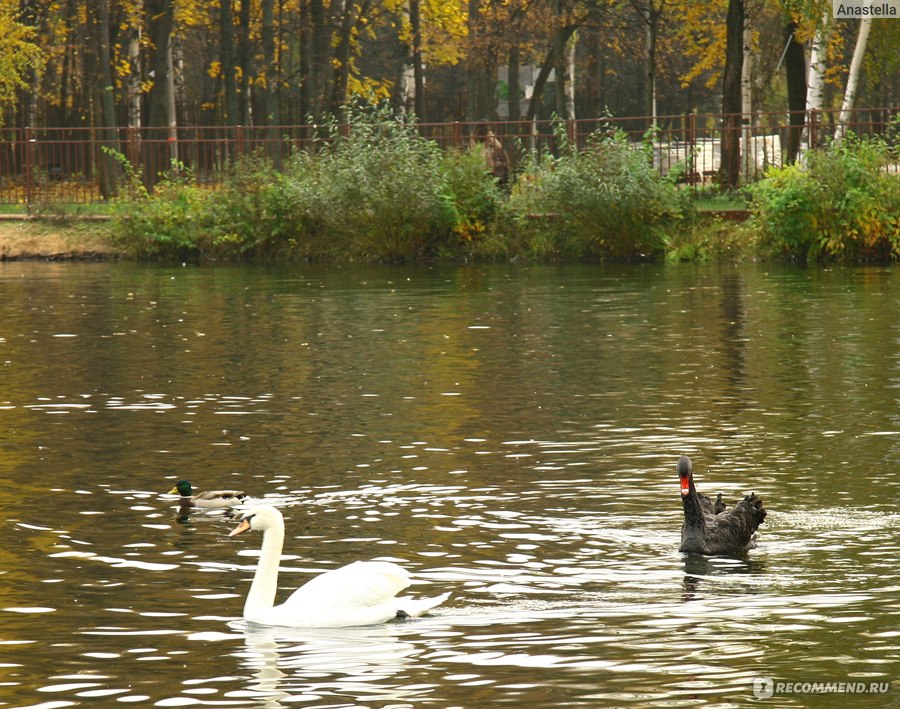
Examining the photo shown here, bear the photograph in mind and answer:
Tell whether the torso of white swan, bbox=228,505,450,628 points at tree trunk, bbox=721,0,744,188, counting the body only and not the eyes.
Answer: no

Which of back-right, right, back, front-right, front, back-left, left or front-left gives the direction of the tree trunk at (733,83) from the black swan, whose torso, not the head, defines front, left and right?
back-right

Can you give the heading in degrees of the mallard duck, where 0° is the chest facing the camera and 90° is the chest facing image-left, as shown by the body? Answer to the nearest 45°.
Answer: approximately 90°

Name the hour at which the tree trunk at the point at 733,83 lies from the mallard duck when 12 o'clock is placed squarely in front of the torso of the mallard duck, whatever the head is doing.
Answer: The tree trunk is roughly at 4 o'clock from the mallard duck.

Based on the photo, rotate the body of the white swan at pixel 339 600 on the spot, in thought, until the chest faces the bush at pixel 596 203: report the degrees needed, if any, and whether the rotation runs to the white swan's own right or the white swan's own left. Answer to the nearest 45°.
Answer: approximately 90° to the white swan's own right

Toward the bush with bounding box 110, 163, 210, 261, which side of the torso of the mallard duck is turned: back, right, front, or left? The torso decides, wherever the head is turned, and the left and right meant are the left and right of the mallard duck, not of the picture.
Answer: right

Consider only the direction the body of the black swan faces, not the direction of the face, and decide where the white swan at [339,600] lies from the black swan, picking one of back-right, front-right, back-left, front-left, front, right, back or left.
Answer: front

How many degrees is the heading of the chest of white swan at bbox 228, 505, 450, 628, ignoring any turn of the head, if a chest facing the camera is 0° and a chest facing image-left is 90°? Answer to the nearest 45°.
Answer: approximately 90°

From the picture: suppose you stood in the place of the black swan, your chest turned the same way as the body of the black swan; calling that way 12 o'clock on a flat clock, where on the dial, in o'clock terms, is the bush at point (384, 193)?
The bush is roughly at 4 o'clock from the black swan.

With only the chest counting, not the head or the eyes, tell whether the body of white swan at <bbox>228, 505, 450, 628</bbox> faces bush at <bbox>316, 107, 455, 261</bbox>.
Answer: no

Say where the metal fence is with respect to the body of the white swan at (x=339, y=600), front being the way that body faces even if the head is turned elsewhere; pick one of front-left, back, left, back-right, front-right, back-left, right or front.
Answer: right

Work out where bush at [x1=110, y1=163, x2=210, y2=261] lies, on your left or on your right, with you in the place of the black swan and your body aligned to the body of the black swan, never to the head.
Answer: on your right

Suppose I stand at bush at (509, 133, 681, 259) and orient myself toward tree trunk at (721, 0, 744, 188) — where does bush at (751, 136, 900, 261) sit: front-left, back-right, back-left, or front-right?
front-right

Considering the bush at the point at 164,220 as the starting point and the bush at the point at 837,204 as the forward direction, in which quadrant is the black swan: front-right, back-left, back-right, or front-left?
front-right

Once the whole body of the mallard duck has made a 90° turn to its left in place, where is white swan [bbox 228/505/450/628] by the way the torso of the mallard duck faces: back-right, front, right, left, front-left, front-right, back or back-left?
front
